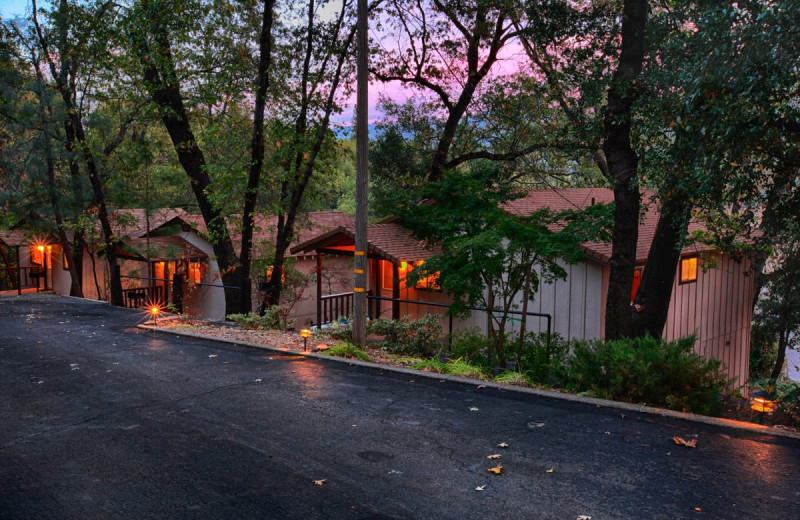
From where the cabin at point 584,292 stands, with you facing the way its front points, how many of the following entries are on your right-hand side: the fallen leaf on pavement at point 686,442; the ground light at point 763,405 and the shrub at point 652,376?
0

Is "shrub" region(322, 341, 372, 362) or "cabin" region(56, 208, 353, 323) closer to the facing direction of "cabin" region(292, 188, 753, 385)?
the shrub

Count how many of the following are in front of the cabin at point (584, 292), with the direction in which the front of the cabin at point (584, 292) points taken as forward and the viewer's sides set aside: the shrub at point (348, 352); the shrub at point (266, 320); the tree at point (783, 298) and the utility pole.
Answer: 3

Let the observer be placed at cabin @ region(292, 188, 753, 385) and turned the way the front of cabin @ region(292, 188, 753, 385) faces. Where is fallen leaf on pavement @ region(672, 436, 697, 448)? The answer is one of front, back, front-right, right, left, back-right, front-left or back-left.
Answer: front-left

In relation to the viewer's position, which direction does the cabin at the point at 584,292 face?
facing the viewer and to the left of the viewer

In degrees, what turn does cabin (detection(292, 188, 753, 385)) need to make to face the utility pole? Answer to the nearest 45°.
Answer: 0° — it already faces it

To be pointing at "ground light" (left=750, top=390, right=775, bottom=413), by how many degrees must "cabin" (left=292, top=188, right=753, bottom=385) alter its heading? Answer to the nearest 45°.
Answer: approximately 45° to its left

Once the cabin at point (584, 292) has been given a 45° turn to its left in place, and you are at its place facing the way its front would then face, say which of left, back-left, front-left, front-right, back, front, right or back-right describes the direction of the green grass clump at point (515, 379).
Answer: front

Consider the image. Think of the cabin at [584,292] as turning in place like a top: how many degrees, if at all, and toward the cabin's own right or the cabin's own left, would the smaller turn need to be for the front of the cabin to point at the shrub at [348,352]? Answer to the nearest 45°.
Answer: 0° — it already faces it

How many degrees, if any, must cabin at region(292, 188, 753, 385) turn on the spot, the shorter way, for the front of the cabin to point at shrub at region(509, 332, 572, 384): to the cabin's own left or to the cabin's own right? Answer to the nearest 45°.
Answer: approximately 45° to the cabin's own left

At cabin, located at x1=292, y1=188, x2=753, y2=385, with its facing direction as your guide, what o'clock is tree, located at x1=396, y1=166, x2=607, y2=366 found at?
The tree is roughly at 11 o'clock from the cabin.
